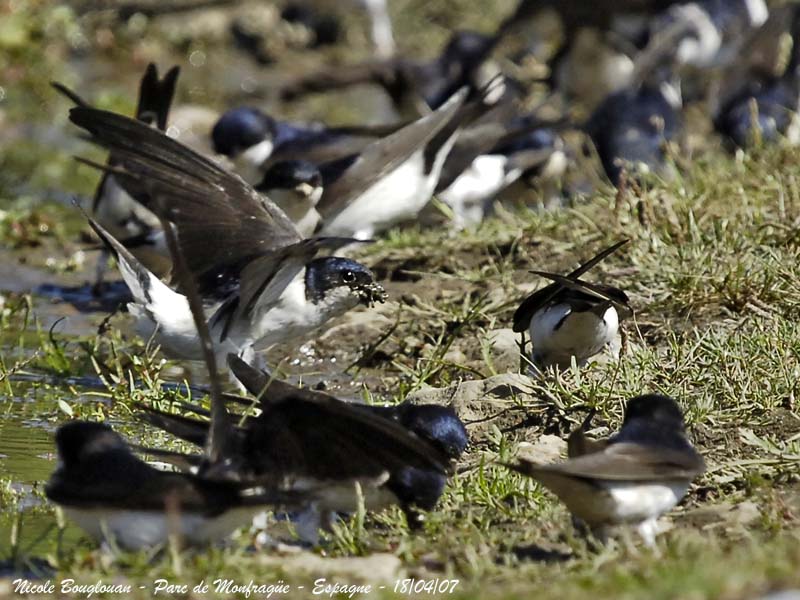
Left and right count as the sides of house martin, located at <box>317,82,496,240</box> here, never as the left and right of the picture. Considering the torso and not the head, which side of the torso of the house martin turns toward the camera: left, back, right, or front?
left

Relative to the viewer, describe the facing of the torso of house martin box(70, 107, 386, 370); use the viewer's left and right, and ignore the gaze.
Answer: facing to the right of the viewer

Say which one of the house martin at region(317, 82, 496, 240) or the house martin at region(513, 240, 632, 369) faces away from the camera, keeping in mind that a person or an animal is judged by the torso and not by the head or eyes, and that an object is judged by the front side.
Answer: the house martin at region(513, 240, 632, 369)

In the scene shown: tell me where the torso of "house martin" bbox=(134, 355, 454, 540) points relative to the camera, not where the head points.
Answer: to the viewer's right

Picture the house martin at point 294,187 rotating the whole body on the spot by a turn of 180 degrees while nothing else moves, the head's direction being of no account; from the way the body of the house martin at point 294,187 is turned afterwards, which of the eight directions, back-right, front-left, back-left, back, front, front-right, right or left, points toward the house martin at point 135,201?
back-left

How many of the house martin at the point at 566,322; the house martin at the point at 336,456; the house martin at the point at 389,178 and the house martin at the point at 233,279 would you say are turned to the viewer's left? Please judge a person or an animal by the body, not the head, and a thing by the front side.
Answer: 1

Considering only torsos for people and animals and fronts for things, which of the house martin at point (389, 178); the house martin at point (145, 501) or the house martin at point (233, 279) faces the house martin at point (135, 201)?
the house martin at point (389, 178)

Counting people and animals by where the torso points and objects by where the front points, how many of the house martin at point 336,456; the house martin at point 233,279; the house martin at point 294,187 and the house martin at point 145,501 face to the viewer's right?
2

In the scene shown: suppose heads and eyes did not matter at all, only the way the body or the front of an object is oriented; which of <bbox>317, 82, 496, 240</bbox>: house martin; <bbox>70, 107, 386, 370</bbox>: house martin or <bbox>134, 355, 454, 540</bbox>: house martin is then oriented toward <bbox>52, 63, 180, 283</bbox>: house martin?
<bbox>317, 82, 496, 240</bbox>: house martin

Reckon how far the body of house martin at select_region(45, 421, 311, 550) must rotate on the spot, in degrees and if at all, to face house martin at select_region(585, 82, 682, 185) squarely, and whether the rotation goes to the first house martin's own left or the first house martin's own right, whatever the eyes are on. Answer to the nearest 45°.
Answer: approximately 135° to the first house martin's own right

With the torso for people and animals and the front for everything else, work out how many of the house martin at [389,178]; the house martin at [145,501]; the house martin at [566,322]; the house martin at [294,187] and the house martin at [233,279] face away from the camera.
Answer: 1

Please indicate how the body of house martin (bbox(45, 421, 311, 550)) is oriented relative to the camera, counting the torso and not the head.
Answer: to the viewer's left

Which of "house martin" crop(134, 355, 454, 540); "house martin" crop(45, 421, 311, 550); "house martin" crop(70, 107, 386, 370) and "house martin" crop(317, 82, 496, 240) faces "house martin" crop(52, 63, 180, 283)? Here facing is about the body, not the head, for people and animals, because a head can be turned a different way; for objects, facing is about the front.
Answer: "house martin" crop(317, 82, 496, 240)

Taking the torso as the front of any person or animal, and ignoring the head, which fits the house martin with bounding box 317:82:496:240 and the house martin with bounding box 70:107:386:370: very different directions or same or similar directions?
very different directions
